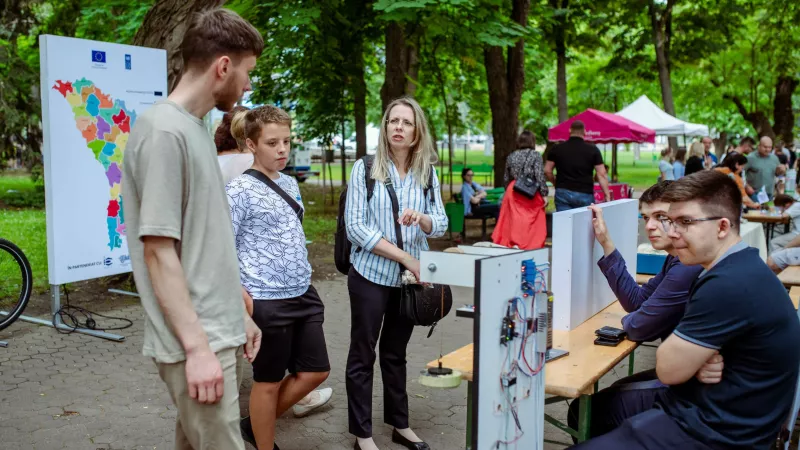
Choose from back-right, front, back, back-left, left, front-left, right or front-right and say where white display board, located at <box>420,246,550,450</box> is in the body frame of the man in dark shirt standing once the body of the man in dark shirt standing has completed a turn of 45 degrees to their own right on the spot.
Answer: back-right

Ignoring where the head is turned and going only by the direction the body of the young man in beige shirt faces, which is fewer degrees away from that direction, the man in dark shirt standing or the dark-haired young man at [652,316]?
the dark-haired young man

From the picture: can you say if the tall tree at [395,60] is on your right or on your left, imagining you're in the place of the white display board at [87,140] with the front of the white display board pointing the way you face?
on your left

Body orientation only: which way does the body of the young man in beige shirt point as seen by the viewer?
to the viewer's right

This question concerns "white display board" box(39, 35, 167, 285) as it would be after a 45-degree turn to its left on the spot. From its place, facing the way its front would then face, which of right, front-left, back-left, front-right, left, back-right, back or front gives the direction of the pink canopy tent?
front-left

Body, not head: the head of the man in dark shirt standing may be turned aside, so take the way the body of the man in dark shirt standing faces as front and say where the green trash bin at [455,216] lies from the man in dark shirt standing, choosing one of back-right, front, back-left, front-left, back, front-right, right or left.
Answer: front-left

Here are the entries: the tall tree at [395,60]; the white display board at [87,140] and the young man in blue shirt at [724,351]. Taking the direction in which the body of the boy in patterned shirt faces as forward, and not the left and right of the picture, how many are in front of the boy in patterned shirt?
1

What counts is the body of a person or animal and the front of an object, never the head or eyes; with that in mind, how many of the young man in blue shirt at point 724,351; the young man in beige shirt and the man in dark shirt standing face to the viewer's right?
1

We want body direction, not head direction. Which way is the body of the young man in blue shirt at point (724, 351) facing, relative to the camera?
to the viewer's left

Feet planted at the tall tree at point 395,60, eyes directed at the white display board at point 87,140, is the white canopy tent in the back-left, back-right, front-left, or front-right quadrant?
back-left

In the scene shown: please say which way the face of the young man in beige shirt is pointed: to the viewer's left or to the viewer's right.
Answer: to the viewer's right

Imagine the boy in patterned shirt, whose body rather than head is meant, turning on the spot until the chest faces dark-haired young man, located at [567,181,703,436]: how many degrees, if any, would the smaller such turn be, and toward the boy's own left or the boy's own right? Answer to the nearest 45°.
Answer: approximately 45° to the boy's own left

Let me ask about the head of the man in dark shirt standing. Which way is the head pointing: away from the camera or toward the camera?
away from the camera

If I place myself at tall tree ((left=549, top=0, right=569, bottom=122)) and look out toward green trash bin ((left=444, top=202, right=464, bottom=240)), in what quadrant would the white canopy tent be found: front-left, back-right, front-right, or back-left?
back-left

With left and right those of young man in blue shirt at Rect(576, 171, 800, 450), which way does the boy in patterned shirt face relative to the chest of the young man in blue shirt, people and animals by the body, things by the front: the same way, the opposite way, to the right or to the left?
the opposite way
